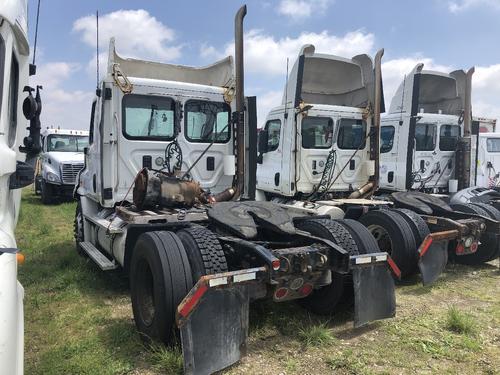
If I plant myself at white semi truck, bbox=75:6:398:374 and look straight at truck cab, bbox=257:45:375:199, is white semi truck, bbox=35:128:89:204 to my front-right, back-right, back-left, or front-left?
front-left

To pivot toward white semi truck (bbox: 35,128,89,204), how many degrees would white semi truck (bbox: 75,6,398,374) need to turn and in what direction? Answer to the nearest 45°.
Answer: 0° — it already faces it

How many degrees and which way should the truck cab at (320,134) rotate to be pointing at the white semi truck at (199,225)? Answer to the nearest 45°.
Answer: approximately 135° to its left

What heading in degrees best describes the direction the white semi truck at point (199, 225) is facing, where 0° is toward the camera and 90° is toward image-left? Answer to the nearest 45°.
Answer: approximately 135°

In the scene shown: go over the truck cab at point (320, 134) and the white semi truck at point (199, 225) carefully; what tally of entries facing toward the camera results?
0

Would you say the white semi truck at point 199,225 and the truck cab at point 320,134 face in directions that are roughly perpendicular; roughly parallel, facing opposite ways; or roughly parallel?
roughly parallel

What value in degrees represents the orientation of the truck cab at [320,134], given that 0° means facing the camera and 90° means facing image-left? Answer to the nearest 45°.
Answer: approximately 135°

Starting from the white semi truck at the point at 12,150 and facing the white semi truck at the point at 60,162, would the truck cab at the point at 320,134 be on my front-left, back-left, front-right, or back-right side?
front-right

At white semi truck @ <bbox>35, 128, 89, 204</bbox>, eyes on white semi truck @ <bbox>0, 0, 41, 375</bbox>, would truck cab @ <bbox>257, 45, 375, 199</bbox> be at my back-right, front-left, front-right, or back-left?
front-left

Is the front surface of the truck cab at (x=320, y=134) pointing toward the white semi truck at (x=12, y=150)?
no

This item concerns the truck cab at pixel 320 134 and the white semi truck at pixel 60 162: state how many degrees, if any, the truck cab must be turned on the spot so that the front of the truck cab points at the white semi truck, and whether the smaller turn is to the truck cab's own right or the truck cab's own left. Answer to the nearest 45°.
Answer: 0° — it already faces it

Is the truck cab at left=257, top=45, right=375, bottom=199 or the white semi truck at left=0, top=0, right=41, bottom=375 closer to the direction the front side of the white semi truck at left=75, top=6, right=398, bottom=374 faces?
the truck cab

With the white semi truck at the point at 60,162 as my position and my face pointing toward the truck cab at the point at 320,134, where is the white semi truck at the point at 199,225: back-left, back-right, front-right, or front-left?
front-right
